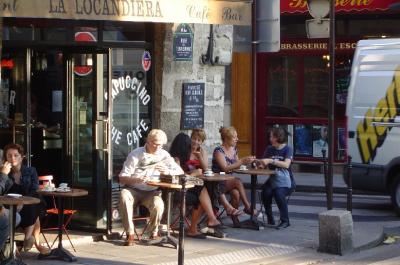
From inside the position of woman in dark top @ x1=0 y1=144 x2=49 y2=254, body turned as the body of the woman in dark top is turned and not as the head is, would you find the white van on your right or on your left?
on your left

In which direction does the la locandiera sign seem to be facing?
toward the camera

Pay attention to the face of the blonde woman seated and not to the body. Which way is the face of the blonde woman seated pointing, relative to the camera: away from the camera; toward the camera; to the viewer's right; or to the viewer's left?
to the viewer's right

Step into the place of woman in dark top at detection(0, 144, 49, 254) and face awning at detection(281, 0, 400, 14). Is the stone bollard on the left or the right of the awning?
right

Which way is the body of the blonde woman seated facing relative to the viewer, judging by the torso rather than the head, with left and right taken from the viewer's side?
facing the viewer and to the right of the viewer

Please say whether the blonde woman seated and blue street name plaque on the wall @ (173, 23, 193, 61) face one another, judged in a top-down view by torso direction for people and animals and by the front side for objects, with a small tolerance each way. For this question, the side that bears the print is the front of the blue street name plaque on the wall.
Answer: no

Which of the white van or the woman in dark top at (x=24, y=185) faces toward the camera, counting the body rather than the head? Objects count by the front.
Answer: the woman in dark top

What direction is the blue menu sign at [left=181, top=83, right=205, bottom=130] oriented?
toward the camera

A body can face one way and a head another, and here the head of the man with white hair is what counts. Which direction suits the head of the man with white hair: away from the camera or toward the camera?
toward the camera

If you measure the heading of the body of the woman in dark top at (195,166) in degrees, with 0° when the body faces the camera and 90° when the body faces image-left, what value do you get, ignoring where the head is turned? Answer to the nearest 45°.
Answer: approximately 315°

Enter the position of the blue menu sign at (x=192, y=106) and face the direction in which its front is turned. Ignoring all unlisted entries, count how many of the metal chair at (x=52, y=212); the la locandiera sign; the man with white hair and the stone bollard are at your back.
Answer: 0
